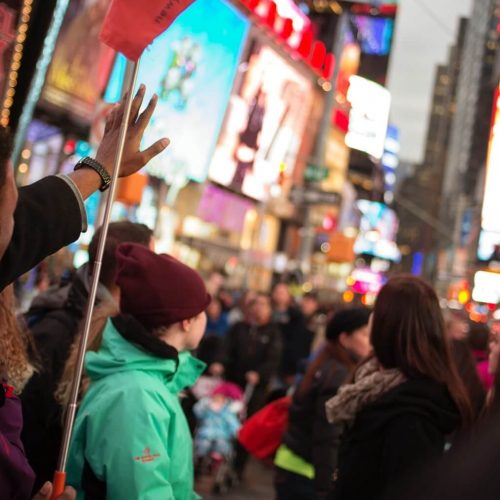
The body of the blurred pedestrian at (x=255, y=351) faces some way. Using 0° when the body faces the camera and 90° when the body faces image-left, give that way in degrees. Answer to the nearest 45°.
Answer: approximately 0°

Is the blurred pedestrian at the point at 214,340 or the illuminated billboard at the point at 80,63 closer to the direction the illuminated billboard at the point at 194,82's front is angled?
the blurred pedestrian

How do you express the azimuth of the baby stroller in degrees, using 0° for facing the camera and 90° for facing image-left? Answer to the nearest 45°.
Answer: approximately 0°

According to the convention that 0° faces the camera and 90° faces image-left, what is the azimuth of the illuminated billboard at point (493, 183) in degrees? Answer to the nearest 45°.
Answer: approximately 45°
